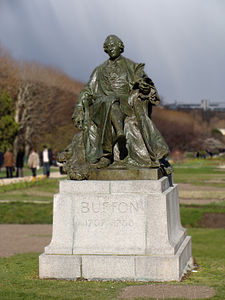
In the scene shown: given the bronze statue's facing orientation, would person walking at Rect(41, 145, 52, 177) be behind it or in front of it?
behind

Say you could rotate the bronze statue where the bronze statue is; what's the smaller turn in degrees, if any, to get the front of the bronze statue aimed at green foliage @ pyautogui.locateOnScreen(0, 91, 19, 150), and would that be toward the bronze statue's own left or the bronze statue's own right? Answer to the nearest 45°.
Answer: approximately 180°
